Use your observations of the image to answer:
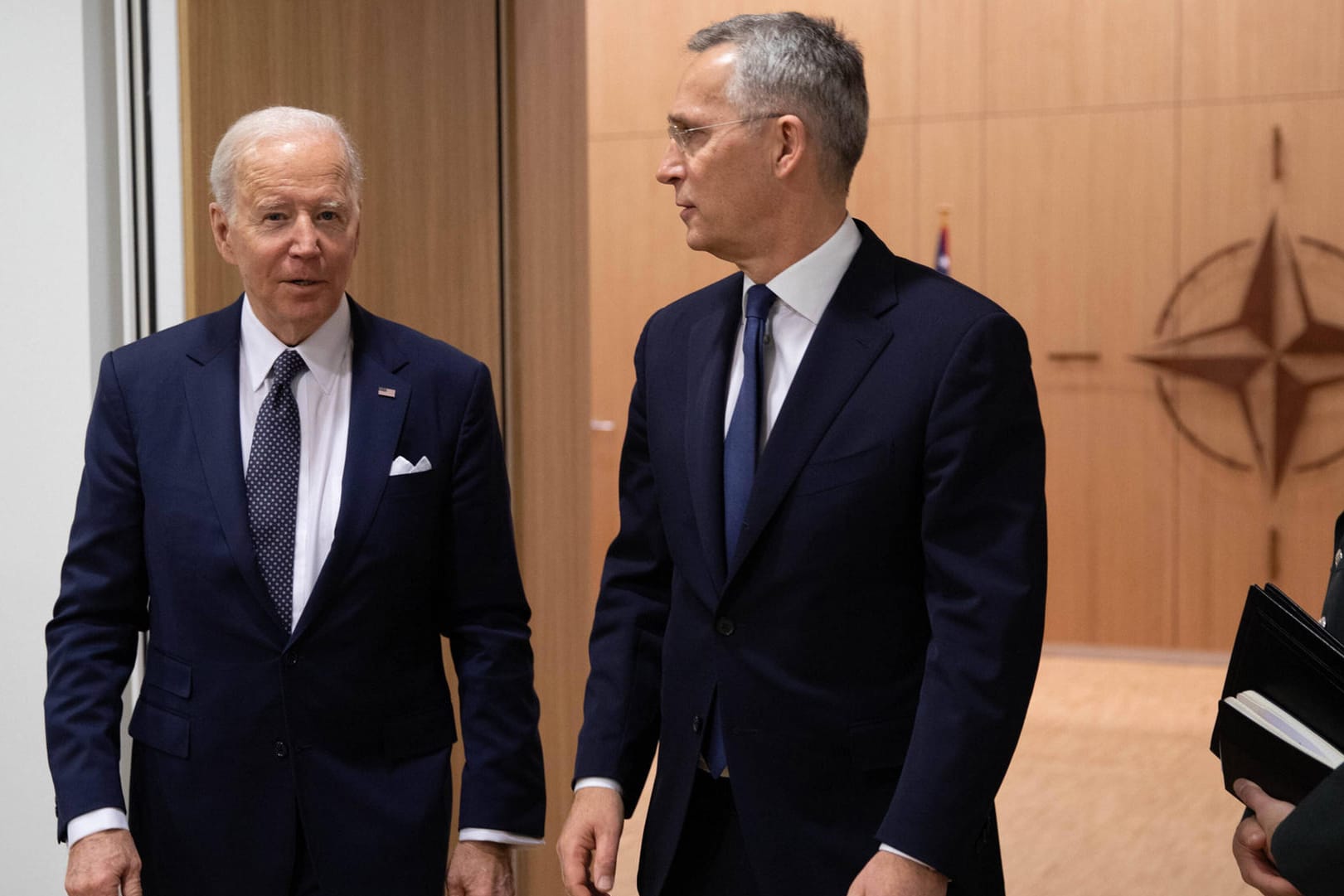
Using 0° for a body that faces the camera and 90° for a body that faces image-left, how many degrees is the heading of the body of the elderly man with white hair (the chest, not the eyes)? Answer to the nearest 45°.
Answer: approximately 0°

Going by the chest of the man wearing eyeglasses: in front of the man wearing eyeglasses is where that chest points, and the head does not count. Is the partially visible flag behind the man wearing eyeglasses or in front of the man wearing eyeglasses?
behind

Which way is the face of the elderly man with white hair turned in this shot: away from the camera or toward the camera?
toward the camera

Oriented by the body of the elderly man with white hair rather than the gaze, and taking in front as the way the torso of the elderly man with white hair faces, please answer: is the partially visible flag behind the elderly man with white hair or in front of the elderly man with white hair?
behind

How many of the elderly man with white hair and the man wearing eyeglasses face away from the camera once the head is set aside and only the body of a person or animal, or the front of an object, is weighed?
0

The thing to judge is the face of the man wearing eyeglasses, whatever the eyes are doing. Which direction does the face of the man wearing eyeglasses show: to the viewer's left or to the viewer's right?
to the viewer's left
